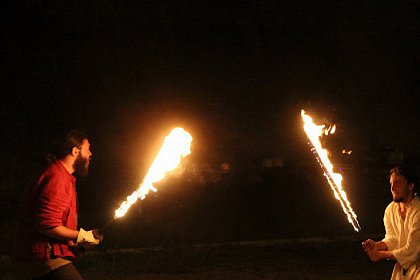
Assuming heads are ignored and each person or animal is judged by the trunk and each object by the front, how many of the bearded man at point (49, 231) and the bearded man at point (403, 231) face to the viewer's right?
1

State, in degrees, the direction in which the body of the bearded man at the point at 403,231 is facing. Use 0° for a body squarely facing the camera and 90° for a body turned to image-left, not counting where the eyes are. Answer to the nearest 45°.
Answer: approximately 45°

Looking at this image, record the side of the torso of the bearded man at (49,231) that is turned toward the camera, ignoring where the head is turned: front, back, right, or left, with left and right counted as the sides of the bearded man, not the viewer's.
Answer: right

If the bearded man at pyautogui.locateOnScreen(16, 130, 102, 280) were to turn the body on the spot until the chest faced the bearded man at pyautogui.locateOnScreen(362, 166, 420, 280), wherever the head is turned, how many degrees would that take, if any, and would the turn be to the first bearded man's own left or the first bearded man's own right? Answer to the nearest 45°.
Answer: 0° — they already face them

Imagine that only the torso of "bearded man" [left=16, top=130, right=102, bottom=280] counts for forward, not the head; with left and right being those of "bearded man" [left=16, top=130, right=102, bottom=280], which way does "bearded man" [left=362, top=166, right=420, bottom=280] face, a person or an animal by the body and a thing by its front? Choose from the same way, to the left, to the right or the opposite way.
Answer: the opposite way

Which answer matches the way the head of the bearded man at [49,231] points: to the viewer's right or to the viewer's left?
to the viewer's right

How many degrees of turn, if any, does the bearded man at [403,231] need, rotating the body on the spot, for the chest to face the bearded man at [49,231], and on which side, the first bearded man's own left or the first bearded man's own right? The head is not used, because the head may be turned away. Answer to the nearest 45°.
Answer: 0° — they already face them

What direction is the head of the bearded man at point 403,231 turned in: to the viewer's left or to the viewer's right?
to the viewer's left

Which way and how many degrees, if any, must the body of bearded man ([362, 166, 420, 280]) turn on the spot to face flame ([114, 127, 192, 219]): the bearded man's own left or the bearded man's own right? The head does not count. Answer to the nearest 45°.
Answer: approximately 45° to the bearded man's own right
